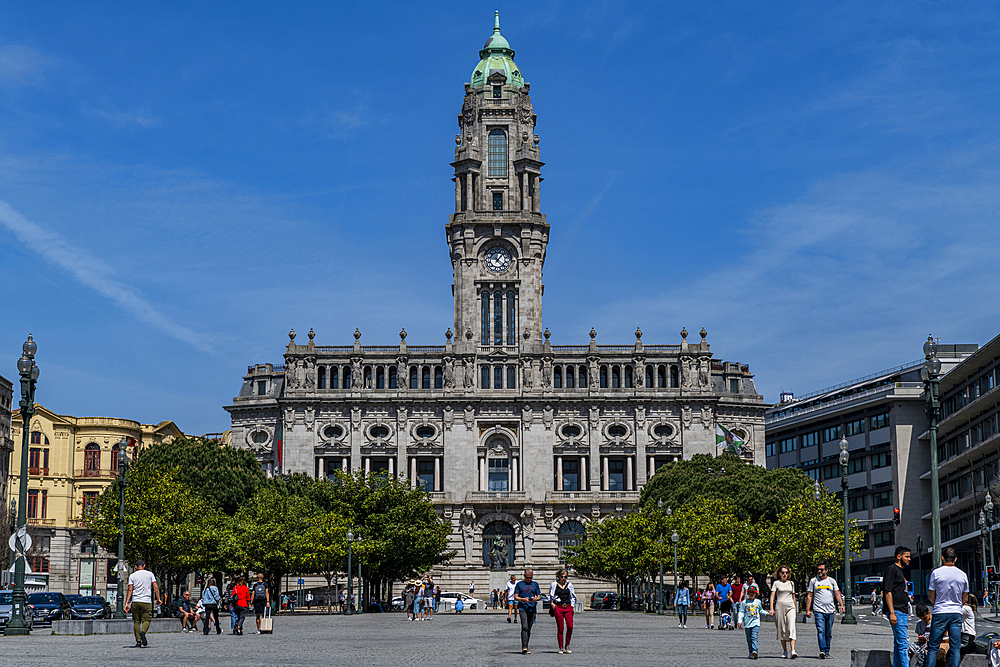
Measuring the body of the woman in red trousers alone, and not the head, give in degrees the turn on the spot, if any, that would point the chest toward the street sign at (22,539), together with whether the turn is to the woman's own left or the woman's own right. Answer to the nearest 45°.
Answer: approximately 90° to the woman's own right

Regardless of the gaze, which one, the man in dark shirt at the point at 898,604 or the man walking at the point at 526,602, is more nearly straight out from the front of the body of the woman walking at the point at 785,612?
the man in dark shirt

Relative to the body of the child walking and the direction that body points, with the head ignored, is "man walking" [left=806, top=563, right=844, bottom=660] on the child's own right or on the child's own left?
on the child's own left

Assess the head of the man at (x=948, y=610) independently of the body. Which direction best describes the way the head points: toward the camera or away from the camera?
away from the camera

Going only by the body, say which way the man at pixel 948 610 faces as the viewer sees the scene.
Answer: away from the camera

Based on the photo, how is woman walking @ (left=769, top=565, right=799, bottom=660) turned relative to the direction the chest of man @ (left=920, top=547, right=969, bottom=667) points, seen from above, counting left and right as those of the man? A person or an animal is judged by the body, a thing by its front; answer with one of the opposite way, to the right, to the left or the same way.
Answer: the opposite way

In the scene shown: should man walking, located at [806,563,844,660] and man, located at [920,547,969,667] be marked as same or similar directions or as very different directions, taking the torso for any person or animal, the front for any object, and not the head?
very different directions

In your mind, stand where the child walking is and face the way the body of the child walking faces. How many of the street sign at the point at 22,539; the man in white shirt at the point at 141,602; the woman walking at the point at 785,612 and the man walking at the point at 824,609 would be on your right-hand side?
2
